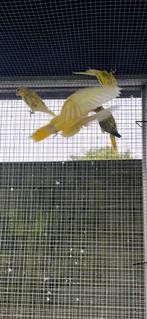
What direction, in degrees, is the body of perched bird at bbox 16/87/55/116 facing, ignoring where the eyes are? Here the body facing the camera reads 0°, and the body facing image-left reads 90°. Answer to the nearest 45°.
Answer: approximately 90°

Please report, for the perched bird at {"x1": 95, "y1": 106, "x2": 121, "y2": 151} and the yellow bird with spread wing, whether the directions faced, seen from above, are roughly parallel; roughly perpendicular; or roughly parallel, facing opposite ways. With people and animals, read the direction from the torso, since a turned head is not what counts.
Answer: roughly parallel
